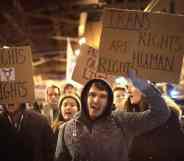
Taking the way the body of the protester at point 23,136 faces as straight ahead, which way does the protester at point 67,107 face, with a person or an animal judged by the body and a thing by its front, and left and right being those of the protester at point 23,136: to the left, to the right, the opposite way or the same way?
the same way

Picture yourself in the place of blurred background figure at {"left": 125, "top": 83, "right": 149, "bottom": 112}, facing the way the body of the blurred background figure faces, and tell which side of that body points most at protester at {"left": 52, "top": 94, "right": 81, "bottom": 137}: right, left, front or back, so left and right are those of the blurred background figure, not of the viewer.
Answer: front

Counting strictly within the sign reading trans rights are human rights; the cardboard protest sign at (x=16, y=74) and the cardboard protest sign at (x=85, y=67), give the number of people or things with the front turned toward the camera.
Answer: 3

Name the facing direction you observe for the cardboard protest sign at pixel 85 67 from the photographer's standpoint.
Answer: facing the viewer

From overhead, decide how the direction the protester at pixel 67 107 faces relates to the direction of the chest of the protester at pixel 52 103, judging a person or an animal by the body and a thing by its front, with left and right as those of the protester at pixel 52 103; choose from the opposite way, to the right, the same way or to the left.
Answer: the same way

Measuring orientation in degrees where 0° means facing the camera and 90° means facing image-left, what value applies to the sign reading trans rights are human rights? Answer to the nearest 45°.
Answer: approximately 0°

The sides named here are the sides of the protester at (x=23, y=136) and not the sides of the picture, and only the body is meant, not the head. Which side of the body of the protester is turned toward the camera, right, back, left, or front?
front

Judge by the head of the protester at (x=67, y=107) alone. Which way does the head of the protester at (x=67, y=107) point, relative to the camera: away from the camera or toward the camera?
toward the camera

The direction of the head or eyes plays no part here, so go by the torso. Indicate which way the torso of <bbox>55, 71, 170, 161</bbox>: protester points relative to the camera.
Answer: toward the camera

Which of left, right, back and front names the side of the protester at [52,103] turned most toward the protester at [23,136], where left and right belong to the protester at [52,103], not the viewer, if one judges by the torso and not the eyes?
front

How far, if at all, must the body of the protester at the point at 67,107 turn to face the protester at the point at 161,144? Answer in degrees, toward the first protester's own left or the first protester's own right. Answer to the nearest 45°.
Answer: approximately 45° to the first protester's own left
